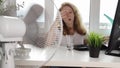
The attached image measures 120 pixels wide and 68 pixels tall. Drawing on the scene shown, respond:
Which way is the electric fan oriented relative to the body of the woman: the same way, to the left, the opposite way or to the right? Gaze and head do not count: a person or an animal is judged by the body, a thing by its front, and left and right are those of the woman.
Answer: the opposite way

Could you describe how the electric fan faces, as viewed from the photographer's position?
facing away from the viewer and to the right of the viewer

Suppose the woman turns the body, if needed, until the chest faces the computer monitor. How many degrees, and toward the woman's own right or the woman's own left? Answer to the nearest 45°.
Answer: approximately 90° to the woman's own left

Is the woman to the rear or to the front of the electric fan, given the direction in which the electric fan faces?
to the front

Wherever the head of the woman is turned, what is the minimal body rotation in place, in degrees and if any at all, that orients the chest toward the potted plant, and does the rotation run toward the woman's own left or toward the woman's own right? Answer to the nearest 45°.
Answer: approximately 45° to the woman's own left

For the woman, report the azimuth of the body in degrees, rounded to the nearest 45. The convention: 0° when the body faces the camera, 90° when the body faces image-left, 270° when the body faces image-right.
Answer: approximately 45°

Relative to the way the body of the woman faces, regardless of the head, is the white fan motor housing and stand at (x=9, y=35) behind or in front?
in front
